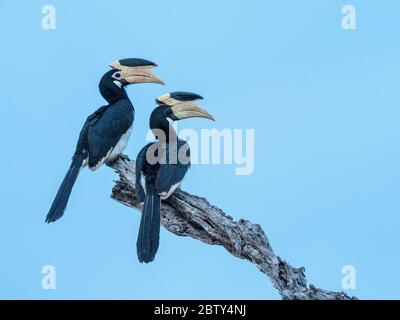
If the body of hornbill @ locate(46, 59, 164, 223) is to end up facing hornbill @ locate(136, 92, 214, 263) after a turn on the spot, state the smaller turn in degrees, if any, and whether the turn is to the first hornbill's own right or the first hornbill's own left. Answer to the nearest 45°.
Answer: approximately 45° to the first hornbill's own right

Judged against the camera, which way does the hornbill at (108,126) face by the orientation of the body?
to the viewer's right
